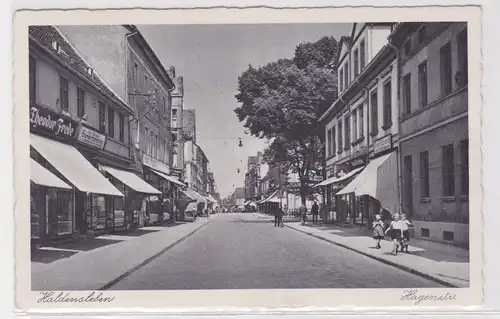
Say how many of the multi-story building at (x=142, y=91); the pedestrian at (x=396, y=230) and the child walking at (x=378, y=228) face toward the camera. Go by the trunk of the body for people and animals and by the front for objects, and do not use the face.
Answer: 2

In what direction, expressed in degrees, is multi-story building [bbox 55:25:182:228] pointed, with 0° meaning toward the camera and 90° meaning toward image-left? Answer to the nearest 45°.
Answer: approximately 270°

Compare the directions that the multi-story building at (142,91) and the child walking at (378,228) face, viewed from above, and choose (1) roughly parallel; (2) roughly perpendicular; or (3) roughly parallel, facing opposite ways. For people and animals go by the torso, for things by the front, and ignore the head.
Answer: roughly perpendicular

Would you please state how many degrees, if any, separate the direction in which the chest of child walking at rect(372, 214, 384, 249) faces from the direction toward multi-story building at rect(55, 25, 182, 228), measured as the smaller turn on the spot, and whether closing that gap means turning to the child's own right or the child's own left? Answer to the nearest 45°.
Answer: approximately 90° to the child's own right

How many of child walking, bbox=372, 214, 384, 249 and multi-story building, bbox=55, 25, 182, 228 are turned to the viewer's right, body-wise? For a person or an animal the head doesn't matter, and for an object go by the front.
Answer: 1

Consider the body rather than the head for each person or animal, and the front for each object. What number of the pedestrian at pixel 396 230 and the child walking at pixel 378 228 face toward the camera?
2

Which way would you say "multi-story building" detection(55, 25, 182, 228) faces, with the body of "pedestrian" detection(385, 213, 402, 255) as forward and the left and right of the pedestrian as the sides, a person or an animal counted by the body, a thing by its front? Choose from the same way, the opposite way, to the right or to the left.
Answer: to the left

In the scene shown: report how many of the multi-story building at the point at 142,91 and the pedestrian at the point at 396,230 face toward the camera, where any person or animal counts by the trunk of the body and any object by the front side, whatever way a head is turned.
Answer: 1
